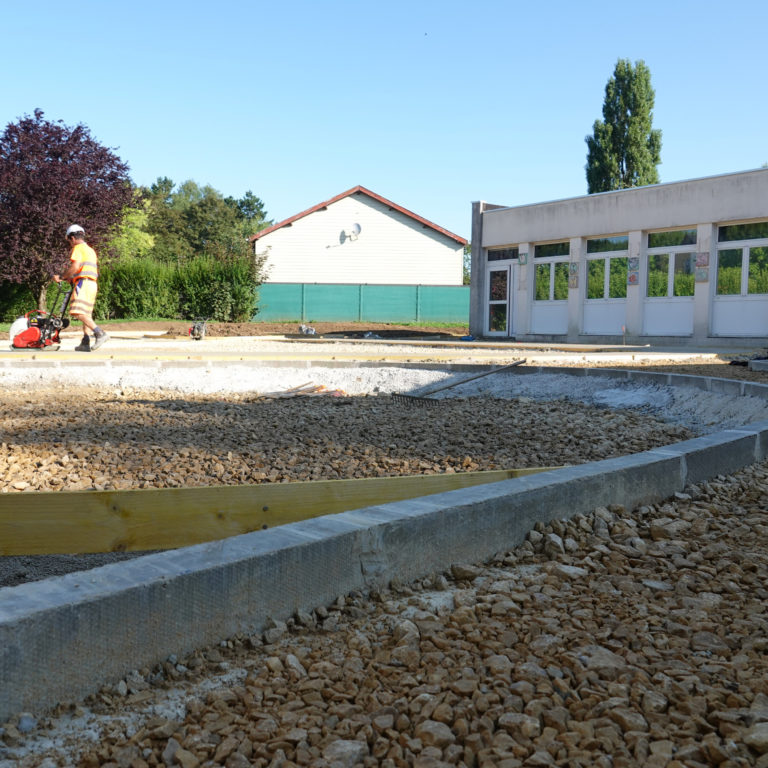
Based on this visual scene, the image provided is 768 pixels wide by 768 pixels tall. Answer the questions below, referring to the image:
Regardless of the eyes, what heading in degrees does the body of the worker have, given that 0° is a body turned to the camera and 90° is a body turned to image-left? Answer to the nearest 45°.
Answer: approximately 90°

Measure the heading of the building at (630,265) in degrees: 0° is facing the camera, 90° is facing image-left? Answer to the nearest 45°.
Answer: approximately 45°

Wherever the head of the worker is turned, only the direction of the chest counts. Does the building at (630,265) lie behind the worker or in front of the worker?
behind

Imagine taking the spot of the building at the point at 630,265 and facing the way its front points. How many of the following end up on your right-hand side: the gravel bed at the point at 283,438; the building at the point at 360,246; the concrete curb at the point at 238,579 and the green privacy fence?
2

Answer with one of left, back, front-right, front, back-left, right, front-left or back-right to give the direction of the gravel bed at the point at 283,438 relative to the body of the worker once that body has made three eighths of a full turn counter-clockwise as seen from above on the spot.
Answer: front-right

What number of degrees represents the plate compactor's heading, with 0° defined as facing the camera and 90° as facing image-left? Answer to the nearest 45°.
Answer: approximately 90°

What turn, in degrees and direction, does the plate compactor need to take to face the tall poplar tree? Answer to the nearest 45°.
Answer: approximately 135° to its right

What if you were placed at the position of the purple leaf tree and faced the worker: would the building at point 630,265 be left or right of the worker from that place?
left
